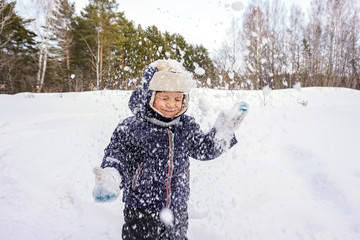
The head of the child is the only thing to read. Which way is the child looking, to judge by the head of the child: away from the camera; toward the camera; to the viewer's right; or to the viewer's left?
toward the camera

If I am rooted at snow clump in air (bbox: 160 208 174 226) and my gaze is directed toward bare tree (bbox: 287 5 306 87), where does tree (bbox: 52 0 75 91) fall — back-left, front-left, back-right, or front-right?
front-left

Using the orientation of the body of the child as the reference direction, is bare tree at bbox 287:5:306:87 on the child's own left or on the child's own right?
on the child's own left

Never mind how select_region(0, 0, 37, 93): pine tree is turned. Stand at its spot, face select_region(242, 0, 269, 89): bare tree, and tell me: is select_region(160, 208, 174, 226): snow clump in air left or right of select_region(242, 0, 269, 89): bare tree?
right

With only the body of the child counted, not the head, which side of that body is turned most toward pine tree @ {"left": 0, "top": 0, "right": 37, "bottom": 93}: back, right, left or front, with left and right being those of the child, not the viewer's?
back

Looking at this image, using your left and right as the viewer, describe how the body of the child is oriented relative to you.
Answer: facing the viewer and to the right of the viewer

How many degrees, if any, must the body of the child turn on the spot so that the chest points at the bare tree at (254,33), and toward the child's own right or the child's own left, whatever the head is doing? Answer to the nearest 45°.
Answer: approximately 135° to the child's own left
